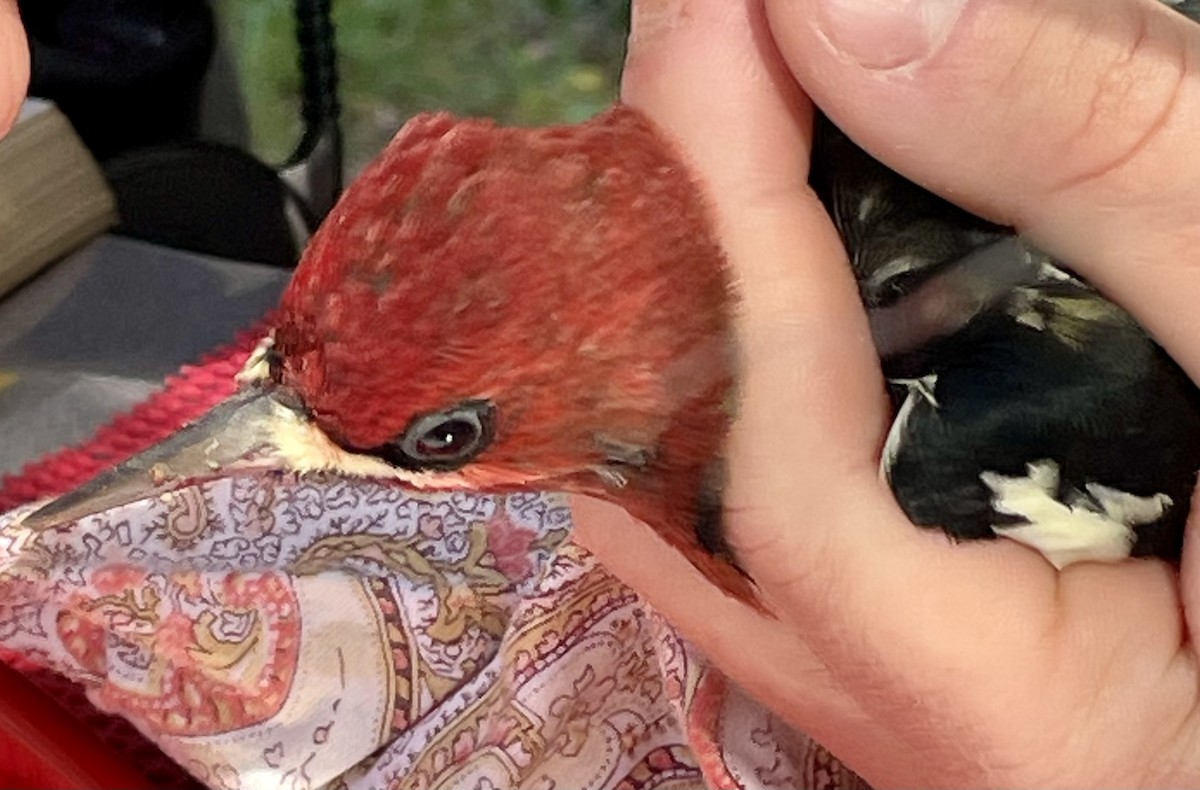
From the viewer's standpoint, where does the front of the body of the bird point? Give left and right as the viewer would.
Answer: facing to the left of the viewer
